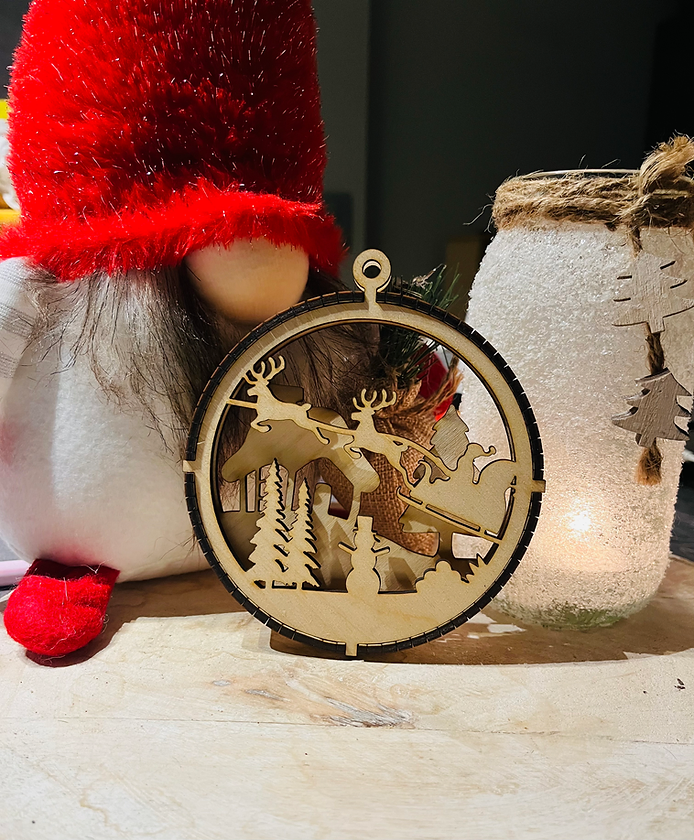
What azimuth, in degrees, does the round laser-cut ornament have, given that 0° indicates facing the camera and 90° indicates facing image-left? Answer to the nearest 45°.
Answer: approximately 0°

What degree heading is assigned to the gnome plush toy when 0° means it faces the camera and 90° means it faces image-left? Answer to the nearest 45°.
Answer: approximately 315°
